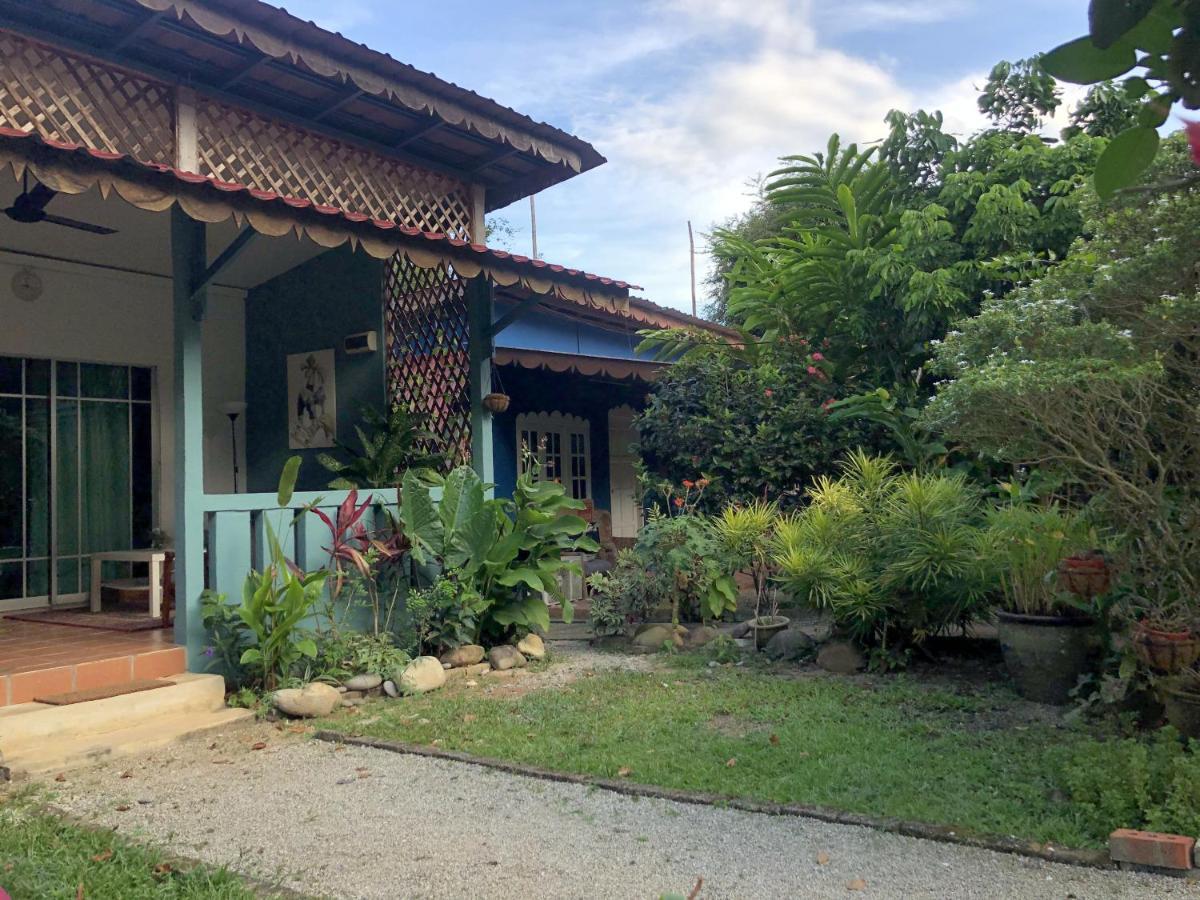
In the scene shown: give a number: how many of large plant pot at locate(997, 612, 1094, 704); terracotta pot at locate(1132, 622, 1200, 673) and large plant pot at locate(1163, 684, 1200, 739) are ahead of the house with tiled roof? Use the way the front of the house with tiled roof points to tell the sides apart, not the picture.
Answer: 3

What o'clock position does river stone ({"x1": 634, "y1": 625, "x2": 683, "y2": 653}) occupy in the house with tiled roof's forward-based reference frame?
The river stone is roughly at 11 o'clock from the house with tiled roof.

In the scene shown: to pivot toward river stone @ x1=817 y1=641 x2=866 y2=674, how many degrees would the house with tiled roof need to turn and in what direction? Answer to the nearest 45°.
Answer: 0° — it already faces it

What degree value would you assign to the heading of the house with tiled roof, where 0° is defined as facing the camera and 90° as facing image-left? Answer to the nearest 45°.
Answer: approximately 315°

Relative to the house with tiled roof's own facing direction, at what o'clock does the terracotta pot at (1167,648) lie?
The terracotta pot is roughly at 12 o'clock from the house with tiled roof.

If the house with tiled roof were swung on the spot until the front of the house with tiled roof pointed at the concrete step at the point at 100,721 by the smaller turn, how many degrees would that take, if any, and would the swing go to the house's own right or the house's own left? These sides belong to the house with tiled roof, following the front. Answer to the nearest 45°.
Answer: approximately 45° to the house's own right

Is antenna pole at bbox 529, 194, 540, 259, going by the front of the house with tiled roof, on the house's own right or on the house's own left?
on the house's own left

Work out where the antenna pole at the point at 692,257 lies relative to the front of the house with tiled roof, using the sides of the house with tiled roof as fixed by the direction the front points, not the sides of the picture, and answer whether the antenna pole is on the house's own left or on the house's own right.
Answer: on the house's own left

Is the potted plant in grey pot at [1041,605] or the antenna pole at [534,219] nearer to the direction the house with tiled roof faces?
the potted plant in grey pot

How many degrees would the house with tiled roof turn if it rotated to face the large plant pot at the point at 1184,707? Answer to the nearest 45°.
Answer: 0° — it already faces it
